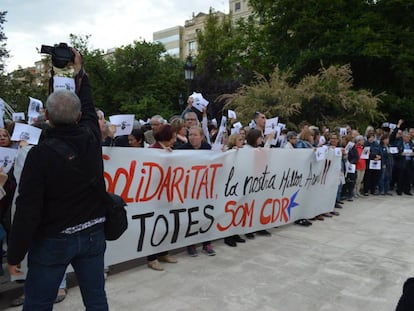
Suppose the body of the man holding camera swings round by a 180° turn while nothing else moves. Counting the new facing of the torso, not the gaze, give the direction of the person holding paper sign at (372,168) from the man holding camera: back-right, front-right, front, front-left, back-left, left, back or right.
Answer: back-left

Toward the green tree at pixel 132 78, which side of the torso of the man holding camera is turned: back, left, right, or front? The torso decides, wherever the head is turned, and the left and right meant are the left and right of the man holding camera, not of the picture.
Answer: front

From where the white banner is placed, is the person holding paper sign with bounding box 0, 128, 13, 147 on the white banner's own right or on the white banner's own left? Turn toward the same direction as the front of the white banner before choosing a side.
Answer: on the white banner's own right

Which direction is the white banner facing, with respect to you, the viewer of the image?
facing the viewer and to the right of the viewer

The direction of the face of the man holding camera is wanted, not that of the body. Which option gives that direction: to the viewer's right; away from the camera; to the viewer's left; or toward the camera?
away from the camera

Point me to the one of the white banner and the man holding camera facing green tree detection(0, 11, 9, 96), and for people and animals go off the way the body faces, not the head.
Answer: the man holding camera

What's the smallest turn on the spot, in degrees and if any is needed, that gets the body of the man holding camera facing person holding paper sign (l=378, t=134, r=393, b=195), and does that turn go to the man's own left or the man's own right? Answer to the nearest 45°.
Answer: approximately 45° to the man's own right

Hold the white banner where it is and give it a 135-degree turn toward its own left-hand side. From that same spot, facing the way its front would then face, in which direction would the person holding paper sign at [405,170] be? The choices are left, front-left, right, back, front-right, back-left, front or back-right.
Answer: front-right

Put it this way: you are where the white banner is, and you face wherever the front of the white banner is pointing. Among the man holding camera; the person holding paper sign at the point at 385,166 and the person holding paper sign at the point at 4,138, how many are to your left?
1

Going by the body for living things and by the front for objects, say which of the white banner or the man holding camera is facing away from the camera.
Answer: the man holding camera

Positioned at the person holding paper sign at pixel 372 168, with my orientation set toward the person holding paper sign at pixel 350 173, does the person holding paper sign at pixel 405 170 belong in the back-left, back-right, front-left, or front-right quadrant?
back-left

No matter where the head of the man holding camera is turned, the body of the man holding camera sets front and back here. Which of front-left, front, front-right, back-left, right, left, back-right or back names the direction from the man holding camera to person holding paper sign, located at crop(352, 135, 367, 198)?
front-right

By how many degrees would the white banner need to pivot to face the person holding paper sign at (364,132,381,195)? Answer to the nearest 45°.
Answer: approximately 90° to its left

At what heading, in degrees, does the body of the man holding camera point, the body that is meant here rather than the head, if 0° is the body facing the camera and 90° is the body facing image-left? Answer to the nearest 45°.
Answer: approximately 180°

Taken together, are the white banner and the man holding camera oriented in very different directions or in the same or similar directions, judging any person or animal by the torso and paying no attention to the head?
very different directions

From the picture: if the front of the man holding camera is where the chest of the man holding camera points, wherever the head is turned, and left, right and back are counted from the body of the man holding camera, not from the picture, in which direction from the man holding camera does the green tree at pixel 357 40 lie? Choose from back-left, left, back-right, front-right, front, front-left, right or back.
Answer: front-right

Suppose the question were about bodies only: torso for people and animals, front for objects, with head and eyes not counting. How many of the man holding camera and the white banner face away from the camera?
1
